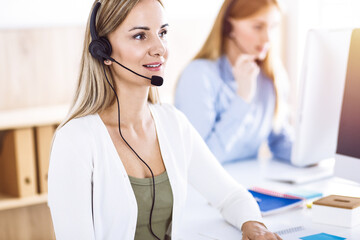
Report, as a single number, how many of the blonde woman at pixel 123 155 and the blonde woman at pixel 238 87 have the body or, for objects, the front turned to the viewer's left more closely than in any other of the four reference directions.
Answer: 0

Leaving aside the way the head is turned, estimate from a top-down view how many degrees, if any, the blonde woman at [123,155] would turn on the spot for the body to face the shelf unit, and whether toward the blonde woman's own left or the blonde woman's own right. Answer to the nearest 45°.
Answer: approximately 180°

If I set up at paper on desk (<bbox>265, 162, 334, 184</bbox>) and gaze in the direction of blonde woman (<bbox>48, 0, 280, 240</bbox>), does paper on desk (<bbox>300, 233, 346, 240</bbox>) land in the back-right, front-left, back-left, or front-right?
front-left

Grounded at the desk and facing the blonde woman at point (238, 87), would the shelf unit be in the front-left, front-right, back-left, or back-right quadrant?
front-left

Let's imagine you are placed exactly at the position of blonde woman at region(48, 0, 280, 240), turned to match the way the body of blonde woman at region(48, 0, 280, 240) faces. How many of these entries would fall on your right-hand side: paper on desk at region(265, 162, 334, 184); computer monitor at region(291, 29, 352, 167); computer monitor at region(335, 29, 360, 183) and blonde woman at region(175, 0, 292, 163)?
0

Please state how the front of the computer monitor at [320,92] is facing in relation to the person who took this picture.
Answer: facing away from the viewer and to the left of the viewer

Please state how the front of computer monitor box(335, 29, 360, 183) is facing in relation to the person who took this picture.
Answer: facing the viewer and to the left of the viewer

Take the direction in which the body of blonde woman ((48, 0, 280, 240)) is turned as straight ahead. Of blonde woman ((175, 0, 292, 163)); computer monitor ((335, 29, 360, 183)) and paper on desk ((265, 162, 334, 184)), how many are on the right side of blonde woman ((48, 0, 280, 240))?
0

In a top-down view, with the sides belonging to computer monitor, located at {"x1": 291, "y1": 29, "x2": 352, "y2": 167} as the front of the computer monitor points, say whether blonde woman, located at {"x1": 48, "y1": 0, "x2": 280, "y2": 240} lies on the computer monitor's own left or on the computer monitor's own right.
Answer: on the computer monitor's own left

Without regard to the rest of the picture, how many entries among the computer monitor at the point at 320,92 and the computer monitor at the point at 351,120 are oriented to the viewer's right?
0

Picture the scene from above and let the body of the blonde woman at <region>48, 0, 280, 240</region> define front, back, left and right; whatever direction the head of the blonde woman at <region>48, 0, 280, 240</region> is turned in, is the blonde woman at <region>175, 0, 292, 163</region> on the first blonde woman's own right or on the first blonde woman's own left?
on the first blonde woman's own left

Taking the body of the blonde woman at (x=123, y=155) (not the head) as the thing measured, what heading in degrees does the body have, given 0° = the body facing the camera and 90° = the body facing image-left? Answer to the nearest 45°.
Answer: approximately 315°

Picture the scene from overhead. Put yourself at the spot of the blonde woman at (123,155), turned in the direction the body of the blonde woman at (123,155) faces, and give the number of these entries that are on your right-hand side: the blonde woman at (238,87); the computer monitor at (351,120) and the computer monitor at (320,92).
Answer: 0

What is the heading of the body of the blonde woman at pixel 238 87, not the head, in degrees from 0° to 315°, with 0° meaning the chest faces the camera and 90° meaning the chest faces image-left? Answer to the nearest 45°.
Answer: approximately 315°

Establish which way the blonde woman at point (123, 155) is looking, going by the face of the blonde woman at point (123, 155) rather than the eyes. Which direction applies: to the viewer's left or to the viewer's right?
to the viewer's right

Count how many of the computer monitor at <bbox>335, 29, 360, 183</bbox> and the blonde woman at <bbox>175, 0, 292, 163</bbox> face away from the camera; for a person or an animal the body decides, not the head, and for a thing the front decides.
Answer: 0

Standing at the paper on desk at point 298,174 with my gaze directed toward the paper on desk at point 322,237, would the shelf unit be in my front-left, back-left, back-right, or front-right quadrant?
back-right
